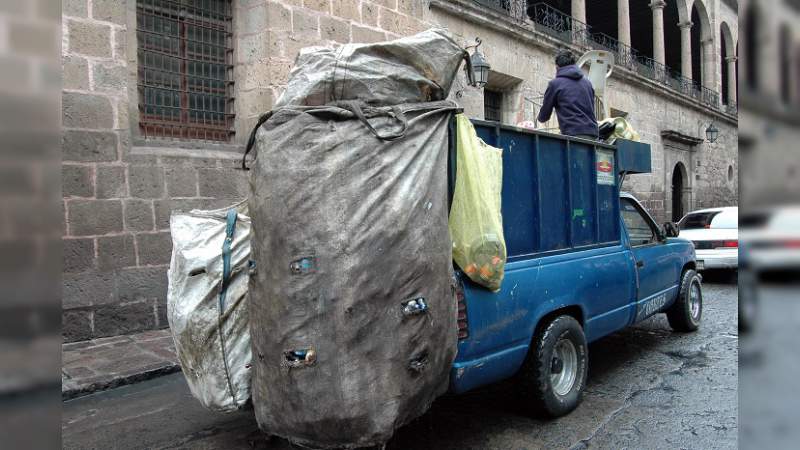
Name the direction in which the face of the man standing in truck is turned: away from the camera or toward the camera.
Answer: away from the camera

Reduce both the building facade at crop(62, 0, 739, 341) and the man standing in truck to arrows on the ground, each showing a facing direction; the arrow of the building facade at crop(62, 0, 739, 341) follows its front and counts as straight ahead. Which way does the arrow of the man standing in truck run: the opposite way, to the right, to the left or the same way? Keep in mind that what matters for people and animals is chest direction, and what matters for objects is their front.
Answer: the opposite way

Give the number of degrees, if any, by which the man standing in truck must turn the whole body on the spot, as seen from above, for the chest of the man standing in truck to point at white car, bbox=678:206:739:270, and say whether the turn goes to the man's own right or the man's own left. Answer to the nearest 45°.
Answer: approximately 90° to the man's own right

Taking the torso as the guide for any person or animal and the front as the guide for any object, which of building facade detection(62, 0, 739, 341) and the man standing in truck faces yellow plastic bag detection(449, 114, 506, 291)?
the building facade

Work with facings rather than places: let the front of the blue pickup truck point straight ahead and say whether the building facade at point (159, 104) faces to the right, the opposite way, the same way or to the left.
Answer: to the right

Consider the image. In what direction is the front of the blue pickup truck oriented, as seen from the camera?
facing away from the viewer and to the right of the viewer

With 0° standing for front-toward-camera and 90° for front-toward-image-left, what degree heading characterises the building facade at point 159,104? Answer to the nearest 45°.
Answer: approximately 315°

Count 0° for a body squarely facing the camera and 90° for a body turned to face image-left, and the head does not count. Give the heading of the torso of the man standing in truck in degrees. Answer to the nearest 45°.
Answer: approximately 135°
